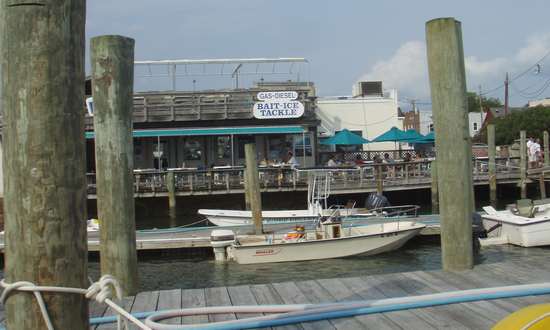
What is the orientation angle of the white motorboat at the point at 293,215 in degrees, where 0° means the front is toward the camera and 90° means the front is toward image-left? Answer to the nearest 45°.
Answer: approximately 90°

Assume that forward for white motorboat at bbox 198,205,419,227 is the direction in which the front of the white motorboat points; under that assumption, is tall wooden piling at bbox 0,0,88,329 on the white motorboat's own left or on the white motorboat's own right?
on the white motorboat's own left

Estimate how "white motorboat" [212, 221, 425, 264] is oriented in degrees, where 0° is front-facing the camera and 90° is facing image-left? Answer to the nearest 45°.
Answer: approximately 270°

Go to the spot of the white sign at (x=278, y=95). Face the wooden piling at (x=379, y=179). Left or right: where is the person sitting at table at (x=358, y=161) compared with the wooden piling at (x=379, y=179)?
left

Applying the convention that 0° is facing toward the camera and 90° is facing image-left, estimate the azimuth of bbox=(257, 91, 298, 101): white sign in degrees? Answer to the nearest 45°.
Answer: approximately 0°

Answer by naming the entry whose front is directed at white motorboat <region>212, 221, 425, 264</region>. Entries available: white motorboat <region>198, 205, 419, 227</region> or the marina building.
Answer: the marina building

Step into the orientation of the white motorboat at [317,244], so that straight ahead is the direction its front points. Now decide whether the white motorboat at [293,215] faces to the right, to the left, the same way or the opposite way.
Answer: the opposite way

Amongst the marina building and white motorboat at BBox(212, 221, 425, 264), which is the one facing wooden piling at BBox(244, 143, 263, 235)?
the marina building

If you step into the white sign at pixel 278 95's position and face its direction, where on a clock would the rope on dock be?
The rope on dock is roughly at 12 o'clock from the white sign.

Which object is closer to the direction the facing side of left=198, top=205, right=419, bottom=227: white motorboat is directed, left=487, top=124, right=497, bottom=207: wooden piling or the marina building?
the marina building

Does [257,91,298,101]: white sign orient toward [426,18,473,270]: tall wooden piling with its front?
yes

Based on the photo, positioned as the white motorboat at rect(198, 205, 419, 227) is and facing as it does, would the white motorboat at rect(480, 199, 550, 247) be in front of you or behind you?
behind

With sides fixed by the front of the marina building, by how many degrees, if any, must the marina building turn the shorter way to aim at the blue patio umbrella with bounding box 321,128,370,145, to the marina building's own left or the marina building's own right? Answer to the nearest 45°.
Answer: approximately 90° to the marina building's own left

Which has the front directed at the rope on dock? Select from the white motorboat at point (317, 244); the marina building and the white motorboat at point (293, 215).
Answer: the marina building
